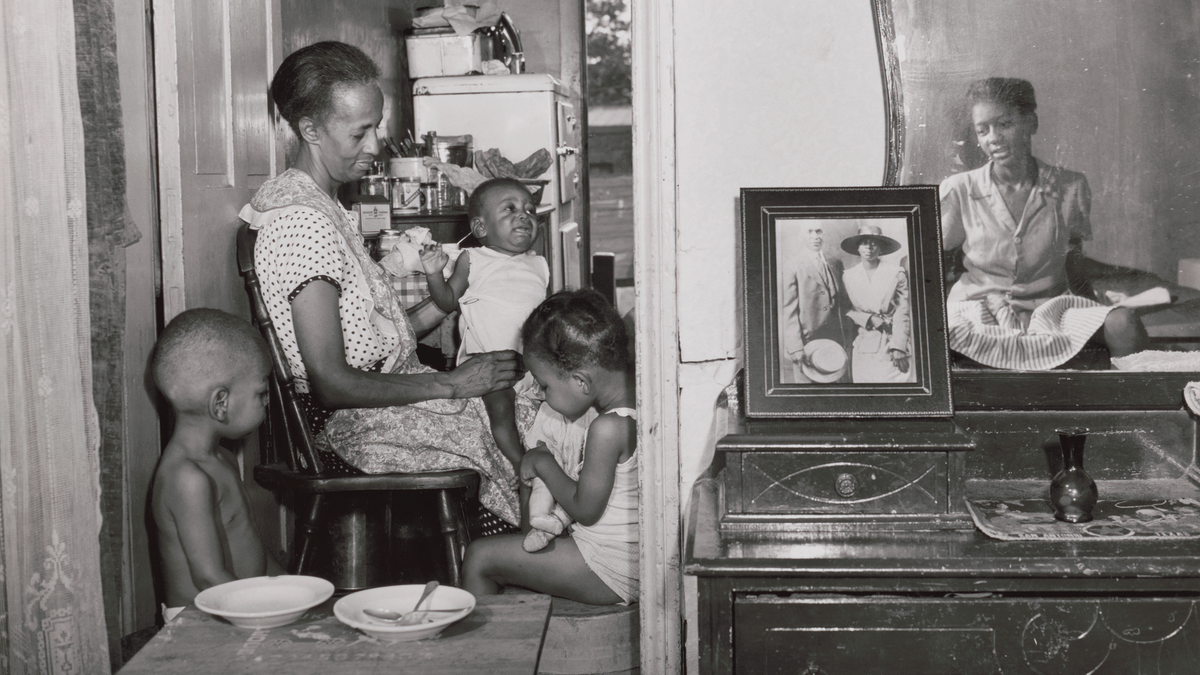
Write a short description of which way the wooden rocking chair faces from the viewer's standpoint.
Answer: facing to the right of the viewer

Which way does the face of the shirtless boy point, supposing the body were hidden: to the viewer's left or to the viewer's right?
to the viewer's right

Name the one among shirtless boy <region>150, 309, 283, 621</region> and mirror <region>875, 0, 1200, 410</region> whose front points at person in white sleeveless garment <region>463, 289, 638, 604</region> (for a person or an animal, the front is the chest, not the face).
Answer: the shirtless boy

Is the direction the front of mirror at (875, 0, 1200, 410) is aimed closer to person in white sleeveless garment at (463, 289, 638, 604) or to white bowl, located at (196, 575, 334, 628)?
the white bowl

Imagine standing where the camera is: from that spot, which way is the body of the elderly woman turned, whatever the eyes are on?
to the viewer's right

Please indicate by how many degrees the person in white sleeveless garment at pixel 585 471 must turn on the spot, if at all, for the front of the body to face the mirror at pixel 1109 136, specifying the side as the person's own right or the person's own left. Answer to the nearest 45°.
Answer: approximately 135° to the person's own left

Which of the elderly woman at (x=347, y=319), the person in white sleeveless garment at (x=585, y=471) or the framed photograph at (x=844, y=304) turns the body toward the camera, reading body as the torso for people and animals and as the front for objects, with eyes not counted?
the framed photograph

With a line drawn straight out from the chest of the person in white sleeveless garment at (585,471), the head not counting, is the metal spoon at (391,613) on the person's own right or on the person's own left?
on the person's own left

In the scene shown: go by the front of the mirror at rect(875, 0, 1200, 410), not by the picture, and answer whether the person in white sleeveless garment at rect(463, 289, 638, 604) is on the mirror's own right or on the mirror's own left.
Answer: on the mirror's own right

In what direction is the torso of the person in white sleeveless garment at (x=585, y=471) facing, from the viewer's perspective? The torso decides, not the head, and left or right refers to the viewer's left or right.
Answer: facing to the left of the viewer

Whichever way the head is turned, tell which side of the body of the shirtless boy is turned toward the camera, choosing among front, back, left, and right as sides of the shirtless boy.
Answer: right

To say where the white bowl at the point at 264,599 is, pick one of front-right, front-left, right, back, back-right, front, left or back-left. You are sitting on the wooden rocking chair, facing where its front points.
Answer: right

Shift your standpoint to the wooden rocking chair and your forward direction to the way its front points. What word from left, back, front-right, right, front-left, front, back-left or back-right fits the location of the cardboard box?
left

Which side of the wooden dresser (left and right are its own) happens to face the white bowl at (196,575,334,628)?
right
